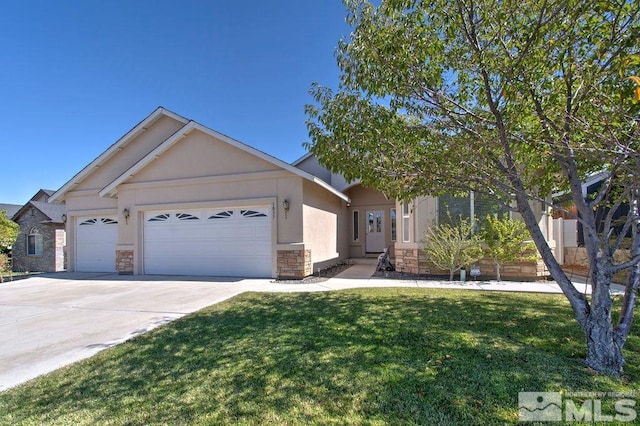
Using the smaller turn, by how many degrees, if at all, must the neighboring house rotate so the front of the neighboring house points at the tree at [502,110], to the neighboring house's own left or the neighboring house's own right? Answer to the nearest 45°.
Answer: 0° — it already faces it

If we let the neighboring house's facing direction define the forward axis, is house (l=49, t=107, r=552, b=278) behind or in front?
in front

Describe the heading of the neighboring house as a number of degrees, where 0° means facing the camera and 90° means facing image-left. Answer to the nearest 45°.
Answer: approximately 0°

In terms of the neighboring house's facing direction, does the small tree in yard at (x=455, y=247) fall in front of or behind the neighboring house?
in front

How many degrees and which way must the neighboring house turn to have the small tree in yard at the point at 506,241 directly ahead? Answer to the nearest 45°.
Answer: approximately 45° to its left
